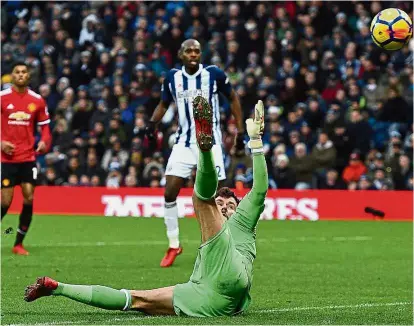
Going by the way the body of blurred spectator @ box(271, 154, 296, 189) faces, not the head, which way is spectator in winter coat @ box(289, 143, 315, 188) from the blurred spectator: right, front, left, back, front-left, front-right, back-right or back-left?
left

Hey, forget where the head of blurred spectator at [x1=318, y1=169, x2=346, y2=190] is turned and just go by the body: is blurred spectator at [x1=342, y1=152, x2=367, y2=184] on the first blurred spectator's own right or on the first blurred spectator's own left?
on the first blurred spectator's own left

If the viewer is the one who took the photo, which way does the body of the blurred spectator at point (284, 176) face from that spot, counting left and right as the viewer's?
facing the viewer

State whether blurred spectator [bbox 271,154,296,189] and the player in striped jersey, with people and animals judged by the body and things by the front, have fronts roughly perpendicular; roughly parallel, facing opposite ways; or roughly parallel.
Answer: roughly parallel

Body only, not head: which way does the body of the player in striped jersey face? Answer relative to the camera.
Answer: toward the camera

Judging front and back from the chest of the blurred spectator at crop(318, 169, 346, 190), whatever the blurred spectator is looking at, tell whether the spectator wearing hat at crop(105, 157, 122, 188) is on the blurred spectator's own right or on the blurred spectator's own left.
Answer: on the blurred spectator's own right

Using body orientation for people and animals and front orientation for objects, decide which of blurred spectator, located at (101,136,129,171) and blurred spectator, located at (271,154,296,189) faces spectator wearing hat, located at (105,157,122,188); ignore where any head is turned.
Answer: blurred spectator, located at (101,136,129,171)

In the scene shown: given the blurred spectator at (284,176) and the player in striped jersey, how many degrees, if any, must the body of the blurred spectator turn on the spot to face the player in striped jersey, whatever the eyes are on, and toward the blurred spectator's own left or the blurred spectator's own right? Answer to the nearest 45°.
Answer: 0° — they already face them

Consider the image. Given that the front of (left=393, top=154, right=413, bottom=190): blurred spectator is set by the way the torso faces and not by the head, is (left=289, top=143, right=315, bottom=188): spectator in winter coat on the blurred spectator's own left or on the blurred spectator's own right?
on the blurred spectator's own right

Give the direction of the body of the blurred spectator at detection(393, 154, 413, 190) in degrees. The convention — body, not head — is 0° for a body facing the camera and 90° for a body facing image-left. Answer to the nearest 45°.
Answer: approximately 0°

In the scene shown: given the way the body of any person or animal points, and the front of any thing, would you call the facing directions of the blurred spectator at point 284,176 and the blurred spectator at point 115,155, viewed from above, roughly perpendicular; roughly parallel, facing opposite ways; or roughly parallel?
roughly parallel

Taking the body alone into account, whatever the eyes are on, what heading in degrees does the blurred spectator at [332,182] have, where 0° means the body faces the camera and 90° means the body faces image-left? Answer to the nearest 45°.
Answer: approximately 0°

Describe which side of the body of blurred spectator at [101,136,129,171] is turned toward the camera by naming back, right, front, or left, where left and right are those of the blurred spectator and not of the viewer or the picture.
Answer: front

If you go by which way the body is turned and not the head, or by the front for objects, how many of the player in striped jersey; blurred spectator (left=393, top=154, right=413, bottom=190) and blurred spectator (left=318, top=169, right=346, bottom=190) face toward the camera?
3

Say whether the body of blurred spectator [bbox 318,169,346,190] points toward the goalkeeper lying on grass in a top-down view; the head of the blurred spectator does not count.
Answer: yes

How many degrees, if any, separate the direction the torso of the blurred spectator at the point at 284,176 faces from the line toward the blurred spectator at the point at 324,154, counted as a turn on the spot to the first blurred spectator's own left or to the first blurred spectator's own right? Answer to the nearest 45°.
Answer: approximately 90° to the first blurred spectator's own left

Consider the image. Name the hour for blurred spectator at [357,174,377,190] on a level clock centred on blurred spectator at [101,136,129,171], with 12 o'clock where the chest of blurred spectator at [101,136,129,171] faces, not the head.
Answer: blurred spectator at [357,174,377,190] is roughly at 10 o'clock from blurred spectator at [101,136,129,171].
